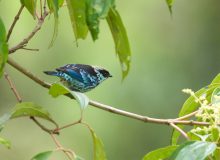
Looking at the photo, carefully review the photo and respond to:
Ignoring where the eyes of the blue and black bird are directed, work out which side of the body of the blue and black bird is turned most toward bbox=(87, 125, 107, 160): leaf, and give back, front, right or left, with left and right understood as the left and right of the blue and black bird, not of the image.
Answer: right

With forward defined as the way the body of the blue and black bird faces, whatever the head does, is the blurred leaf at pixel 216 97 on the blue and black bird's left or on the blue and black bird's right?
on the blue and black bird's right

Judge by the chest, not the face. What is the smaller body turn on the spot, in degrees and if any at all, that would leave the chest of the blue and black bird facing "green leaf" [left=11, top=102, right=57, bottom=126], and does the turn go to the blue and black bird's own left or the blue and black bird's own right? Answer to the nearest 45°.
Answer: approximately 180°

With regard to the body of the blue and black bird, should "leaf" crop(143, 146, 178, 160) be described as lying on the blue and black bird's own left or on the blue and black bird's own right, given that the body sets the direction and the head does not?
on the blue and black bird's own right

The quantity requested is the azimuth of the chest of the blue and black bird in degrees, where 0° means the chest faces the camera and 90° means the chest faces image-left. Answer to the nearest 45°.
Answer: approximately 270°

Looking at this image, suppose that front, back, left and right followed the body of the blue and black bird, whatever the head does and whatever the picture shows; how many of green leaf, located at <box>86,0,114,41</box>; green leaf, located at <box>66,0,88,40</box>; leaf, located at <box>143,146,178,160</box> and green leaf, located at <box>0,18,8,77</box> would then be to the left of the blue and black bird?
0
